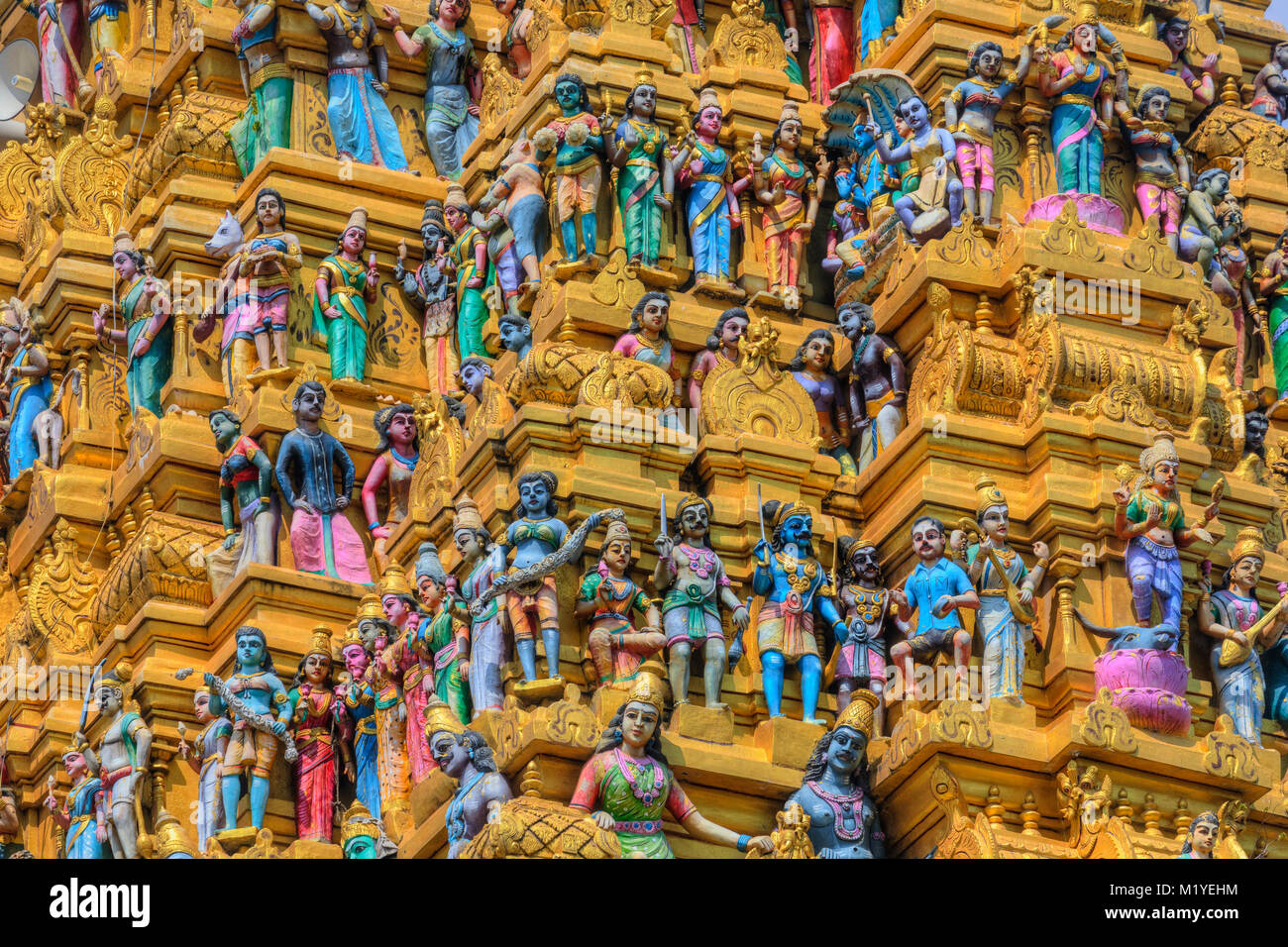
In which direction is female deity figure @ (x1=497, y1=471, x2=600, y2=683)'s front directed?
toward the camera

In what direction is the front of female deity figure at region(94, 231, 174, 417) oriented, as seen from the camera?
facing the viewer and to the left of the viewer

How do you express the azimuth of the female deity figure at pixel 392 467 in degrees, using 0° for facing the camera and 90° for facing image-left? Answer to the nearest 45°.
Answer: approximately 315°

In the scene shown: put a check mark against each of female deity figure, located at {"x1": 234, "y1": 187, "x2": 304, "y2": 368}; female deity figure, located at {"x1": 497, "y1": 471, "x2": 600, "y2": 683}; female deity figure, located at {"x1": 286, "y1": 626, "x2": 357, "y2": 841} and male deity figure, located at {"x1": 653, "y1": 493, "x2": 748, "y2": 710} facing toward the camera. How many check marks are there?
4

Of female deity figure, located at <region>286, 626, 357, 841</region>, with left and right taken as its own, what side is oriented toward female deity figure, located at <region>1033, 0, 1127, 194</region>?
left

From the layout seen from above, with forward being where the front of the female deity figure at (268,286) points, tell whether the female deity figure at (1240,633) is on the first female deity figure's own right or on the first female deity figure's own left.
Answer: on the first female deity figure's own left

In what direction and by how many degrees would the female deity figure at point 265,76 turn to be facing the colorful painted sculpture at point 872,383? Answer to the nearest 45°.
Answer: approximately 90° to its left
